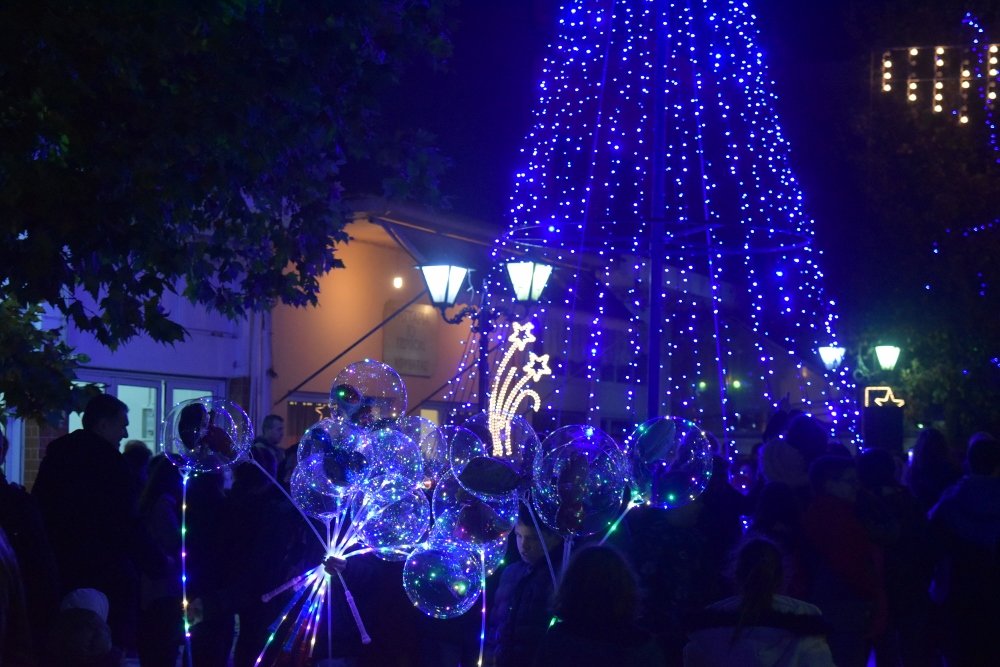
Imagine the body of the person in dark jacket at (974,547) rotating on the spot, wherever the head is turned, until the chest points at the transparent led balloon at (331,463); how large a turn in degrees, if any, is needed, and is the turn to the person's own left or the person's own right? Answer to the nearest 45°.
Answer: approximately 135° to the person's own left

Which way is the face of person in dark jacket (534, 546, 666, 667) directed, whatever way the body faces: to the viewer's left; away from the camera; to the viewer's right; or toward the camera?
away from the camera

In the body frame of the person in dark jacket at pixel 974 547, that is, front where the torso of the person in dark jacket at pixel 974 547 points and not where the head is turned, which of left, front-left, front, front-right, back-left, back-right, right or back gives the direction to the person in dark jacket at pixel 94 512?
back-left

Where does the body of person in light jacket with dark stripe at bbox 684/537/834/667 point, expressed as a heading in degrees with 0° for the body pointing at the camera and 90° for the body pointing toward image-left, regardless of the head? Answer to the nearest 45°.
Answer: approximately 180°

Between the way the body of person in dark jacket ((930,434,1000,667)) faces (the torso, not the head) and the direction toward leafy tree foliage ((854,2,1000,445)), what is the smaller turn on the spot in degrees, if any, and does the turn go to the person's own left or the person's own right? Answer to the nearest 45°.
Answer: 0° — they already face it

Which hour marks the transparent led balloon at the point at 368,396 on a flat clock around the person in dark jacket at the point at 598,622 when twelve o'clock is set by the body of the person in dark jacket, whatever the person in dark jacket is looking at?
The transparent led balloon is roughly at 11 o'clock from the person in dark jacket.

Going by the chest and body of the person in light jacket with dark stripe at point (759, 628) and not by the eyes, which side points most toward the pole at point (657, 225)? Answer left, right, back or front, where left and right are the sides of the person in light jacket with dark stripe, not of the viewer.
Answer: front

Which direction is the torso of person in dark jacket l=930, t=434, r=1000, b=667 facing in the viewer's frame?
away from the camera

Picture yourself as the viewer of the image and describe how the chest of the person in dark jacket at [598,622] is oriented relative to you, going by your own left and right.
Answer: facing away from the viewer

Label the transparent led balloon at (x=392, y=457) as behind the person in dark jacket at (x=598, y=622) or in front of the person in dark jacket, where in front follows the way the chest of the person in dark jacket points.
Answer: in front

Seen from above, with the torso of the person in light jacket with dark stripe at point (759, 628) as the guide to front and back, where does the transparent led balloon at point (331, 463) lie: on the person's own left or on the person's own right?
on the person's own left

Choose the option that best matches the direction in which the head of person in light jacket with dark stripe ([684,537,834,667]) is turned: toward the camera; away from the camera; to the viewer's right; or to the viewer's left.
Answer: away from the camera
